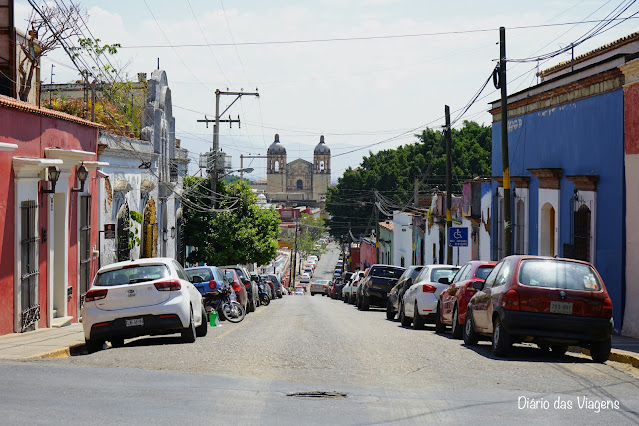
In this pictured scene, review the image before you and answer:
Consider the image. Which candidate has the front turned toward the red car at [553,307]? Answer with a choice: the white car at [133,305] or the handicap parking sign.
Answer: the handicap parking sign

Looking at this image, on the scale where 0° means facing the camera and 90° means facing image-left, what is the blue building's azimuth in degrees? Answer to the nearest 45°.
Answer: approximately 45°

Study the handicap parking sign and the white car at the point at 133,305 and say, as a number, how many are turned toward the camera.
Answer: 1

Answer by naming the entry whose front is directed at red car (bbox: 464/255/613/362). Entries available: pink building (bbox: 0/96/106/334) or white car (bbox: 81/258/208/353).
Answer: the pink building

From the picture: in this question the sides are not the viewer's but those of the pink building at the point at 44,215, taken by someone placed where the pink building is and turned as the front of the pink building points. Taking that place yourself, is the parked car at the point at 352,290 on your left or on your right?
on your left

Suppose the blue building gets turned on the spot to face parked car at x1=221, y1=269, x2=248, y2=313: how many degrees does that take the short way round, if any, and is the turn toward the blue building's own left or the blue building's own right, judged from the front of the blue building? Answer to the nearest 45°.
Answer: approximately 45° to the blue building's own right

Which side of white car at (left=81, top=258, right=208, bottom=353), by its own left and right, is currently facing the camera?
back
